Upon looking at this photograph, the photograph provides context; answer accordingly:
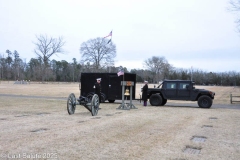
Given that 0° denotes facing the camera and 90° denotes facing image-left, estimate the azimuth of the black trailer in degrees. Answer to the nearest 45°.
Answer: approximately 270°
